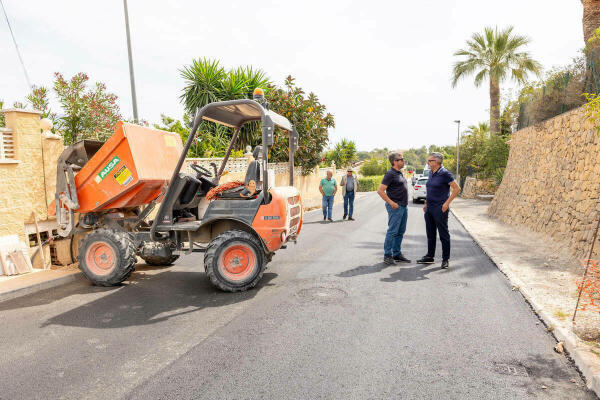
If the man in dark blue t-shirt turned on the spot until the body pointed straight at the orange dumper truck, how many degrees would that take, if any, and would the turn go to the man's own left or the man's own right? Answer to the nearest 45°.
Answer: approximately 135° to the man's own right

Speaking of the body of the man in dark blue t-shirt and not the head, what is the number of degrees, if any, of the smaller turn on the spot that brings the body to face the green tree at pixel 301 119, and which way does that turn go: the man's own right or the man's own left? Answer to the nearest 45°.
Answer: approximately 90° to the man's own left

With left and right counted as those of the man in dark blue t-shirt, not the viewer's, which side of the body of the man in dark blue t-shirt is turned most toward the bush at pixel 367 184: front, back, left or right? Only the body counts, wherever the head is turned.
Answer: left

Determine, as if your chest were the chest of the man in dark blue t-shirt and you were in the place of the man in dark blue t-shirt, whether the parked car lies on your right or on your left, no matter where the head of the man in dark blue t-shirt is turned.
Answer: on your left

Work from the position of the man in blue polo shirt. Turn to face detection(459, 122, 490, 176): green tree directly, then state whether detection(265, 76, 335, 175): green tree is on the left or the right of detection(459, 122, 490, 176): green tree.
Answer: left

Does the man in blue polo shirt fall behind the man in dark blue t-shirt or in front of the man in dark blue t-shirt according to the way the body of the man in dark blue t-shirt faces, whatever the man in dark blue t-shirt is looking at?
in front

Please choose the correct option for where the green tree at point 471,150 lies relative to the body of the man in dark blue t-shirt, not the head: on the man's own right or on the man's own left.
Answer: on the man's own left

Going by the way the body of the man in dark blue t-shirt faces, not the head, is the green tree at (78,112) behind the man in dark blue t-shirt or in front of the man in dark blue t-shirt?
behind

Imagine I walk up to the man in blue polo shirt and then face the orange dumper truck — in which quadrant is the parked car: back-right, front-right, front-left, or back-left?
back-right

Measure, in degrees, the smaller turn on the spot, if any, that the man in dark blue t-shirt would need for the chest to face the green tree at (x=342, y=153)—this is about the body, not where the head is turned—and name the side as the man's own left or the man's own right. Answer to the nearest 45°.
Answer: approximately 90° to the man's own left

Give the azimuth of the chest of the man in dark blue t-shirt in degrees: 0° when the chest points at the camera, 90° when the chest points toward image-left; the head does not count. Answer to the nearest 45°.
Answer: approximately 270°

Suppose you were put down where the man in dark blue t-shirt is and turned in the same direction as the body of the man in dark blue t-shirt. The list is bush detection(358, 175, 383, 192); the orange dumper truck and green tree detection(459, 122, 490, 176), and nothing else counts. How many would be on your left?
2

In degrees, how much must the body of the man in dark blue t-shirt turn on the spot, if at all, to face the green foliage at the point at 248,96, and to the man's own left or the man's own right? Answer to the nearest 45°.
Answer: approximately 135° to the man's own left

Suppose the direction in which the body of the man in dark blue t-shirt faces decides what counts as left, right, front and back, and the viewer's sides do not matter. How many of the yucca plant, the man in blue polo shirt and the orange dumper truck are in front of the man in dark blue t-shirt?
1
